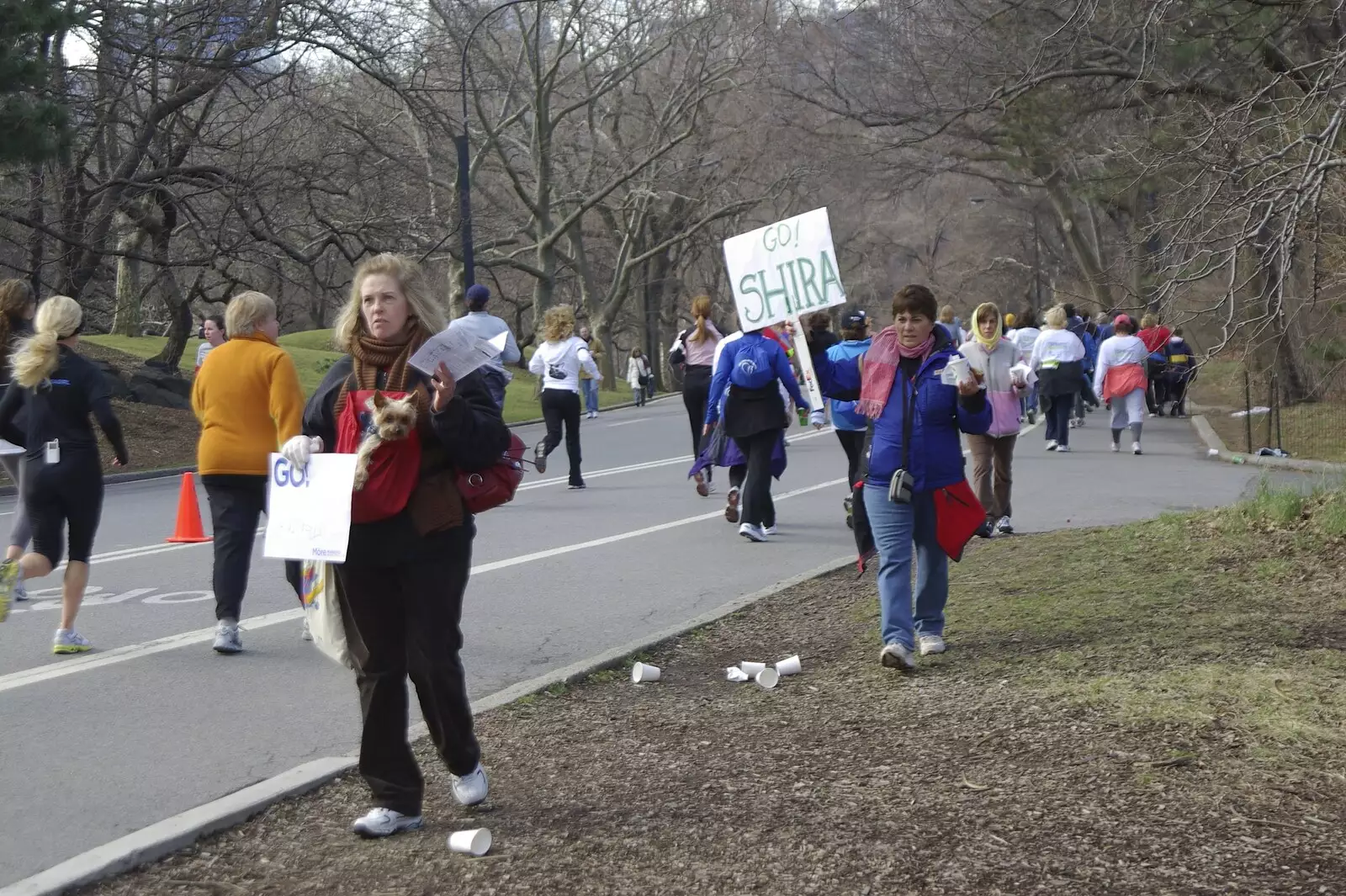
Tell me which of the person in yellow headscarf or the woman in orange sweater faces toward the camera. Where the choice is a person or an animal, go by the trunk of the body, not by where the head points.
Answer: the person in yellow headscarf

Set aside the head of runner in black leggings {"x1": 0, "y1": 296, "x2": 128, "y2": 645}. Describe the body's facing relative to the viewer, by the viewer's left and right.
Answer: facing away from the viewer and to the right of the viewer

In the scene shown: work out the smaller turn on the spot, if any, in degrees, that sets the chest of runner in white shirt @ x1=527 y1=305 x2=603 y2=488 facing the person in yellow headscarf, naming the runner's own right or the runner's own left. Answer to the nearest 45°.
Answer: approximately 90° to the runner's own right

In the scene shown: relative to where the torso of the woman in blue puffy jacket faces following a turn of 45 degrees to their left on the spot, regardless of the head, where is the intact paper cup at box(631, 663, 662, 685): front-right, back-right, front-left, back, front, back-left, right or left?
back-right

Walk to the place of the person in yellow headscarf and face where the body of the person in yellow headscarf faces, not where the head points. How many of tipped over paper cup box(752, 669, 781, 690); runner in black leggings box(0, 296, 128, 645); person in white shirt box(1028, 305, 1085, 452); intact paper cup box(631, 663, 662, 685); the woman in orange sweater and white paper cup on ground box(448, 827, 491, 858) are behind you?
1

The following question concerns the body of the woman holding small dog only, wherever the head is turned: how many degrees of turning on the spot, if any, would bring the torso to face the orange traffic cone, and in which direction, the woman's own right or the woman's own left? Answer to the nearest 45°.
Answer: approximately 135° to the woman's own right

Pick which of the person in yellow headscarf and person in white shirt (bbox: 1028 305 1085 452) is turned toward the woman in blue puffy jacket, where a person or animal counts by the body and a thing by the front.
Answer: the person in yellow headscarf

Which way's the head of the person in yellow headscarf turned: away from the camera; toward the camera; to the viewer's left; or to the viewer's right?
toward the camera

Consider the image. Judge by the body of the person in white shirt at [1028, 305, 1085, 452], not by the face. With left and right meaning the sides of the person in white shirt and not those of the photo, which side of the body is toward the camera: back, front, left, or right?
back

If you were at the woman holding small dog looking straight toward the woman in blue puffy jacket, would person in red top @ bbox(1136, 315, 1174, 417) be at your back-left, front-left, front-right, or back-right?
front-left

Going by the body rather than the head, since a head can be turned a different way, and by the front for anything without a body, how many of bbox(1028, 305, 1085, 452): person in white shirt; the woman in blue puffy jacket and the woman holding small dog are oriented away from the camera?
1

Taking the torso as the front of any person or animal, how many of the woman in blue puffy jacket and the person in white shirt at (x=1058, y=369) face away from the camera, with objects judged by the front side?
1

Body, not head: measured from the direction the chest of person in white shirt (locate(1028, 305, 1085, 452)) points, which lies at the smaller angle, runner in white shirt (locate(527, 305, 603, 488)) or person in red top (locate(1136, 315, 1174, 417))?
the person in red top

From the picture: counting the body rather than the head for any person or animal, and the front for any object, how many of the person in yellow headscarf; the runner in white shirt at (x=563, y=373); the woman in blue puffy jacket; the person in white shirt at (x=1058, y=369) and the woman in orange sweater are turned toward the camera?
2

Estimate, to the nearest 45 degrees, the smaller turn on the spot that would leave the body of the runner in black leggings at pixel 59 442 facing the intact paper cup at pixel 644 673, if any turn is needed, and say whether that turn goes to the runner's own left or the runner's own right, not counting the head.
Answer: approximately 90° to the runner's own right

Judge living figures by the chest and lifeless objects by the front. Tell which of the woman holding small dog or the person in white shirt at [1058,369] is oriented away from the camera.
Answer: the person in white shirt

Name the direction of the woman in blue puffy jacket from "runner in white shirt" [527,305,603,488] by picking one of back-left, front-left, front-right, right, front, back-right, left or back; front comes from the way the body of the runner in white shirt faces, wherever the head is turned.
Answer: back-right

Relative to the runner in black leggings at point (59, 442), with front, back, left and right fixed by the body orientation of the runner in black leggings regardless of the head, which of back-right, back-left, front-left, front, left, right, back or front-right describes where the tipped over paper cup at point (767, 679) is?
right

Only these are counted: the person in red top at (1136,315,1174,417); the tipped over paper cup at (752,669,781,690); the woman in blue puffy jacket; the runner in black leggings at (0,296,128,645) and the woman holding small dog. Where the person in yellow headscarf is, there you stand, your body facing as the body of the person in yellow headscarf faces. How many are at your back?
1

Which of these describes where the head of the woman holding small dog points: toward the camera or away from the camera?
toward the camera

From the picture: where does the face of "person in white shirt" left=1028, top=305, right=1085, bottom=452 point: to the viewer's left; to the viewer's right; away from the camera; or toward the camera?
away from the camera

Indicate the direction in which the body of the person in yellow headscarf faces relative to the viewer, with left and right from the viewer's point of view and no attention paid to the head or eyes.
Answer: facing the viewer
